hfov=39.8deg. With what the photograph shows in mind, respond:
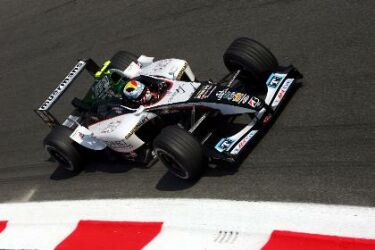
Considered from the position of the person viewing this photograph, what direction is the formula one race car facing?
facing the viewer and to the right of the viewer
